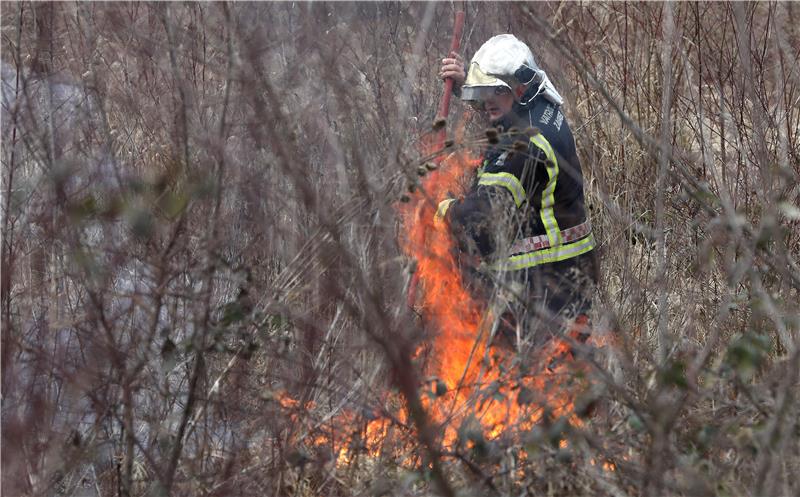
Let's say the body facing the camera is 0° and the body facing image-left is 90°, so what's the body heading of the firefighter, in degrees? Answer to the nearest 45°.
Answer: approximately 90°
